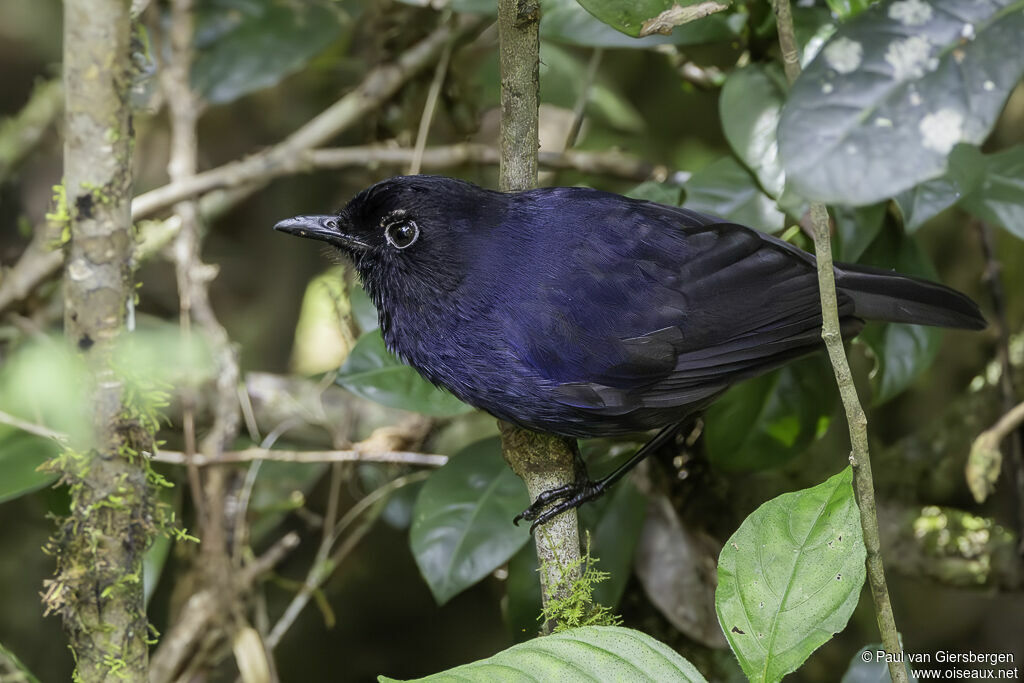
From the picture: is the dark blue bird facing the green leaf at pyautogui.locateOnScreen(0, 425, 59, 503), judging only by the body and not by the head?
yes

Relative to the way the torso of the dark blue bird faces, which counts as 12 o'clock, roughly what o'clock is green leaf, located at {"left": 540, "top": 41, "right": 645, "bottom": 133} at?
The green leaf is roughly at 3 o'clock from the dark blue bird.

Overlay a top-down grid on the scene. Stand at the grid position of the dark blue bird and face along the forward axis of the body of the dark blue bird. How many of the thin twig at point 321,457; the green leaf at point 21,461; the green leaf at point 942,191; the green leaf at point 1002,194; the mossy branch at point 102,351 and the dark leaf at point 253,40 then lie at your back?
2

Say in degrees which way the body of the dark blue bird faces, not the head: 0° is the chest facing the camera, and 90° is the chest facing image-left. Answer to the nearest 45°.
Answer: approximately 90°

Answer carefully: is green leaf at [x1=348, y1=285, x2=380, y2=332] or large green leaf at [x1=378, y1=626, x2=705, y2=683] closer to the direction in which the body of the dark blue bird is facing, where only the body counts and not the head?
the green leaf

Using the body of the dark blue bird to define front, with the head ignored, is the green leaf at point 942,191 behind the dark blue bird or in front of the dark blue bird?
behind

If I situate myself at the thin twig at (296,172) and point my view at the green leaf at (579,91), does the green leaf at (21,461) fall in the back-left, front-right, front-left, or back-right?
back-right

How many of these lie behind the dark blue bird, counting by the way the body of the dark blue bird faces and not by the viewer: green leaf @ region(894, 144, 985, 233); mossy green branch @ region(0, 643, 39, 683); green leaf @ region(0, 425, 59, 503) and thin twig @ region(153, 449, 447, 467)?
1
